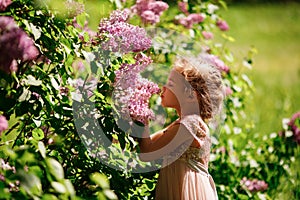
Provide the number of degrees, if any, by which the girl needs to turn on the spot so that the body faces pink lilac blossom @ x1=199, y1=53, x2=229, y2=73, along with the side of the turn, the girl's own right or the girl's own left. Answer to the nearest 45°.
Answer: approximately 90° to the girl's own right

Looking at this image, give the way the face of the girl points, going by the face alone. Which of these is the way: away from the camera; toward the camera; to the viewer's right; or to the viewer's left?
to the viewer's left

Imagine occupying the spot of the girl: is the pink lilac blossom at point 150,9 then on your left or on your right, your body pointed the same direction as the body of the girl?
on your right

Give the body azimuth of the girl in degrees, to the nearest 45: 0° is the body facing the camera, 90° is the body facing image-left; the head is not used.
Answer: approximately 90°

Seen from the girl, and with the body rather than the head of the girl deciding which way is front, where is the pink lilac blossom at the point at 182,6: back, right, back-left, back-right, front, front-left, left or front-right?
right

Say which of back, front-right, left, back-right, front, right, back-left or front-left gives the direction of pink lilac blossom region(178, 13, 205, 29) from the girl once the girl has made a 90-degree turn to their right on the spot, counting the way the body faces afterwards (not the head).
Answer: front

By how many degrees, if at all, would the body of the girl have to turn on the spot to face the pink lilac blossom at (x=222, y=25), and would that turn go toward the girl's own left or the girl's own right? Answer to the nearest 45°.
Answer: approximately 90° to the girl's own right
